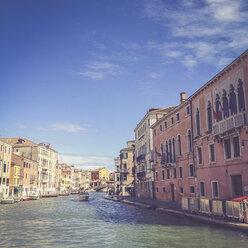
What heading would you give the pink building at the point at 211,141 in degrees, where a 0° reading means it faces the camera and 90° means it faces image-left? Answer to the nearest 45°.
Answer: approximately 45°

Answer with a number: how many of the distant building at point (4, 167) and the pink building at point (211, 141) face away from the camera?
0

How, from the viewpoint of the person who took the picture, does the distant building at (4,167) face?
facing the viewer and to the right of the viewer

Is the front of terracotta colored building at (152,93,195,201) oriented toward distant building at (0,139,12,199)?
no

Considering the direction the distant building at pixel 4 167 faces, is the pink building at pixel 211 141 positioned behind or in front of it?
in front

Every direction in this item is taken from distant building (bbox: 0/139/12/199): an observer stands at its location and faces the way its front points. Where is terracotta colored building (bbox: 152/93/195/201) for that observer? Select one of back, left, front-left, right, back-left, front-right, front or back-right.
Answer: front
